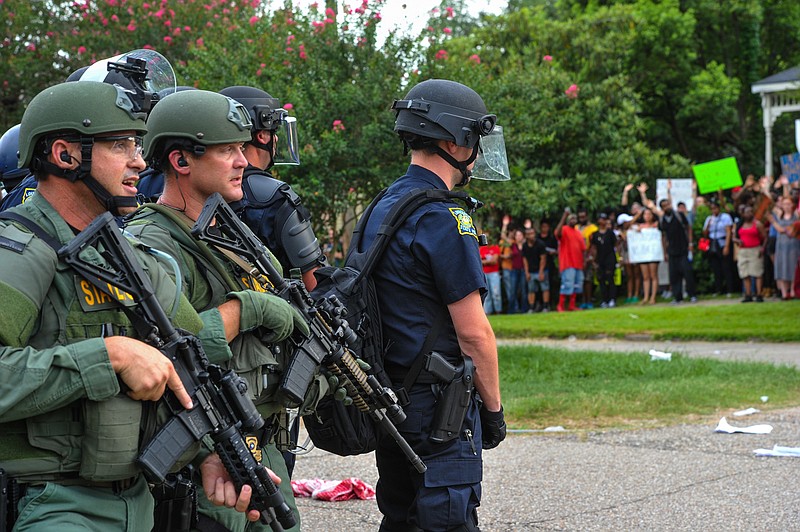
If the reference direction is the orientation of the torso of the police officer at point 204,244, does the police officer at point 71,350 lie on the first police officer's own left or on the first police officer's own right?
on the first police officer's own right

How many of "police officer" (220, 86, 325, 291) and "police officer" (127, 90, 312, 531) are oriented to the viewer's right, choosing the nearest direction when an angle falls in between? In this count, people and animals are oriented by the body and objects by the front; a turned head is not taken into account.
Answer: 2

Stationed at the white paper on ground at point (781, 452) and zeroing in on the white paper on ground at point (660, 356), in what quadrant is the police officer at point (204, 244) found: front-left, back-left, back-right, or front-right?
back-left

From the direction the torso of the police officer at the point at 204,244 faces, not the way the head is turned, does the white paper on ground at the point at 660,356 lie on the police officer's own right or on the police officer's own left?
on the police officer's own left

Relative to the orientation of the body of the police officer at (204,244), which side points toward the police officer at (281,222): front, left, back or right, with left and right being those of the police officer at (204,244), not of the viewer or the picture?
left

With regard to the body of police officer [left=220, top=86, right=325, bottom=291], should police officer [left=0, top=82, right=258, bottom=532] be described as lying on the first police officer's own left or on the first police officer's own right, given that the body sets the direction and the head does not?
on the first police officer's own right
